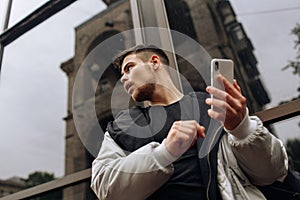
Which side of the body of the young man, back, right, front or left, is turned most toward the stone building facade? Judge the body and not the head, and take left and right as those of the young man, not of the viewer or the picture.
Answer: back

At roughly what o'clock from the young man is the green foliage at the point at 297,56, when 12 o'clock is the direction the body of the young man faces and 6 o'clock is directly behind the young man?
The green foliage is roughly at 7 o'clock from the young man.

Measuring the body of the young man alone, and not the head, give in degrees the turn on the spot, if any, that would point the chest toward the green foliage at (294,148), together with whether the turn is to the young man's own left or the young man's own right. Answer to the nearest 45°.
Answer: approximately 135° to the young man's own left

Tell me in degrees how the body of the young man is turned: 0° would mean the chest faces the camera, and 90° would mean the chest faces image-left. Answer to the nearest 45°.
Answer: approximately 0°

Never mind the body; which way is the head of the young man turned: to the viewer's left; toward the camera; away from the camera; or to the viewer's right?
to the viewer's left
